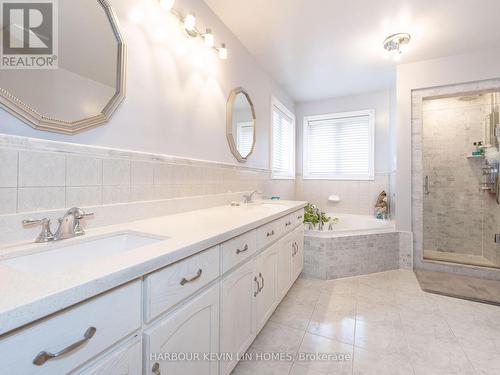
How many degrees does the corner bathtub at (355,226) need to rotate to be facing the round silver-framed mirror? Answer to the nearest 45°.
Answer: approximately 45° to its right

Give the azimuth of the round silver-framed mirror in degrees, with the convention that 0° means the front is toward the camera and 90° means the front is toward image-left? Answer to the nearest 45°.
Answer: approximately 315°

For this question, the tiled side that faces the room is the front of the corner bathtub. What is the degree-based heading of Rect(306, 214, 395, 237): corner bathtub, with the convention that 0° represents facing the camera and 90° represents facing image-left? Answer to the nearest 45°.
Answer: approximately 0°

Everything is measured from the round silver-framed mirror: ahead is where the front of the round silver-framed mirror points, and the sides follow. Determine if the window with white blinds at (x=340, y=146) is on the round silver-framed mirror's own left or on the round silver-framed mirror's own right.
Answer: on the round silver-framed mirror's own left

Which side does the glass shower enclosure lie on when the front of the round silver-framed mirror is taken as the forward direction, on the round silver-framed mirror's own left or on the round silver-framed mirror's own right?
on the round silver-framed mirror's own left
